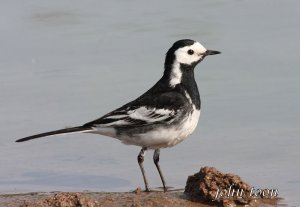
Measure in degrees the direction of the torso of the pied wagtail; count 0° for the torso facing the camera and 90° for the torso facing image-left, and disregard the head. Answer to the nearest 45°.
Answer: approximately 270°

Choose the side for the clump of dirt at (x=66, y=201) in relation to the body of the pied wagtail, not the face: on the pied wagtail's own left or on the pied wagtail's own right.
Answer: on the pied wagtail's own right

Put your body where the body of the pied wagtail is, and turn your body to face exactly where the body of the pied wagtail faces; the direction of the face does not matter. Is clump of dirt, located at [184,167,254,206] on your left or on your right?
on your right

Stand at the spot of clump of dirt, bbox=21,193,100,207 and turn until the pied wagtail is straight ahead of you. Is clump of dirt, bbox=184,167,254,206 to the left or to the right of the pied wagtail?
right
